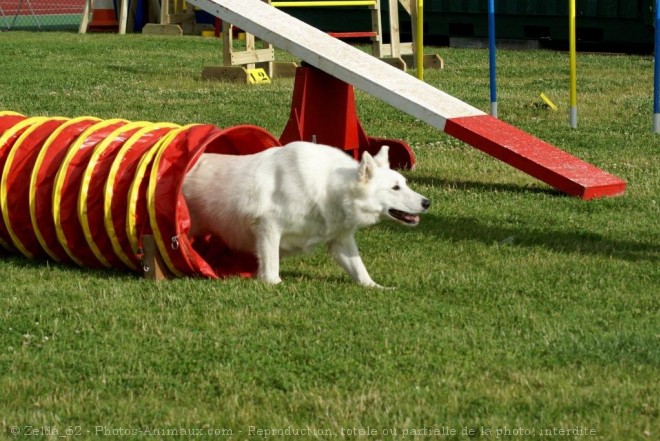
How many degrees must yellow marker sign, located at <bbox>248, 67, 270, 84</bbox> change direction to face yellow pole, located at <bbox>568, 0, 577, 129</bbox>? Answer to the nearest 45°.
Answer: approximately 45° to its left

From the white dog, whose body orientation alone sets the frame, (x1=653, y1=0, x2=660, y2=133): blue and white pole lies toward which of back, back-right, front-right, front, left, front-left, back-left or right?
front-left

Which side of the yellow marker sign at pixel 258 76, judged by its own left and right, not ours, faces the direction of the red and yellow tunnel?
front

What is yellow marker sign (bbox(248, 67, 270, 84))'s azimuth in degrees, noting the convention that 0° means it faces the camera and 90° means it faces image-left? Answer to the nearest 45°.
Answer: approximately 0°

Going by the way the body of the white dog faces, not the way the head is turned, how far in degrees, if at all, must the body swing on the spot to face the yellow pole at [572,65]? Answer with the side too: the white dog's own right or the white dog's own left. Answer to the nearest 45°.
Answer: approximately 45° to the white dog's own left

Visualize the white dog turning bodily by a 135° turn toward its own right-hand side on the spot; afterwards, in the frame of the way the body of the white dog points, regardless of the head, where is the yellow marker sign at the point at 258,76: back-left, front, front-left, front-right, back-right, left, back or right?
back-right

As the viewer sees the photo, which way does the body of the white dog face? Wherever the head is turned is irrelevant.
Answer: to the viewer's right

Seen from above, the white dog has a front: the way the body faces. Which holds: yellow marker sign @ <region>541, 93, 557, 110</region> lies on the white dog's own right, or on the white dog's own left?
on the white dog's own left
